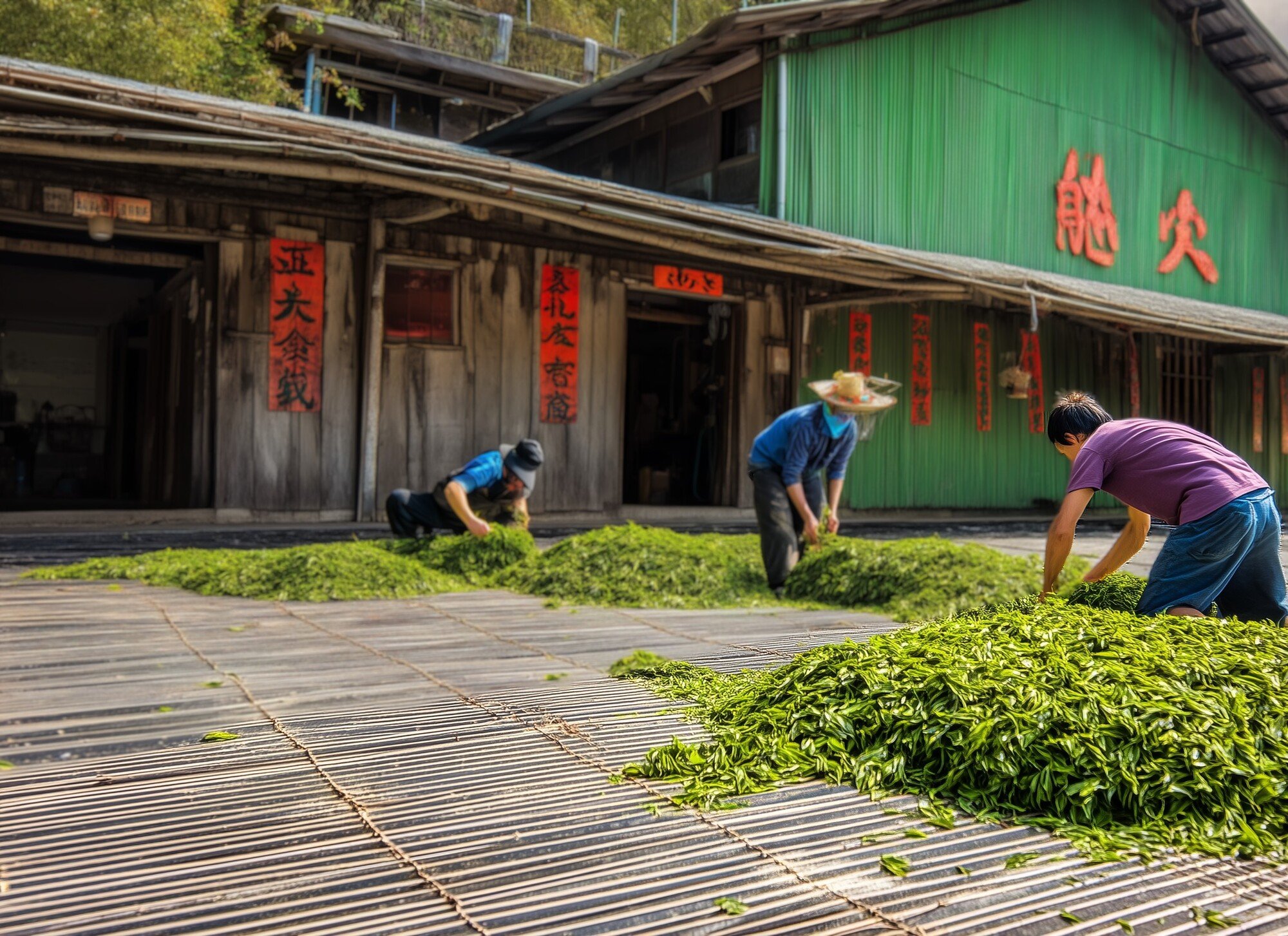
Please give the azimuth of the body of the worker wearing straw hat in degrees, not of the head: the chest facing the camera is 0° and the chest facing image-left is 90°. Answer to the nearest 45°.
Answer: approximately 315°

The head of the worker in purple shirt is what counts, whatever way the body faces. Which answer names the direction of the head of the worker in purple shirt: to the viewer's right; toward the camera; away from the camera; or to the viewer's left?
to the viewer's left

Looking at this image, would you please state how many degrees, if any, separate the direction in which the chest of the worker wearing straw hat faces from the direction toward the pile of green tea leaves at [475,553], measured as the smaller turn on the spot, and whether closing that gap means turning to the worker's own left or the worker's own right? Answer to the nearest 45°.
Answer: approximately 135° to the worker's own right

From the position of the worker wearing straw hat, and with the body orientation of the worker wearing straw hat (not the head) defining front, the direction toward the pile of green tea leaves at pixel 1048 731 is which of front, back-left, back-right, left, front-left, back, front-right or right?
front-right

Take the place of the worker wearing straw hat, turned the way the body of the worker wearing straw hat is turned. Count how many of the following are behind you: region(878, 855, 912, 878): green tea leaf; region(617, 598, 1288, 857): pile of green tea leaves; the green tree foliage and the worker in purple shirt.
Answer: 1

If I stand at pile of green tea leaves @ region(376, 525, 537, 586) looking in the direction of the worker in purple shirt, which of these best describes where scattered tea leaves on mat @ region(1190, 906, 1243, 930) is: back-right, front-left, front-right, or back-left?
front-right

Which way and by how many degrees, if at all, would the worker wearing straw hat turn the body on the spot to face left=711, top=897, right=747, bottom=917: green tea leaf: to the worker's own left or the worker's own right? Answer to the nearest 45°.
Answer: approximately 45° to the worker's own right

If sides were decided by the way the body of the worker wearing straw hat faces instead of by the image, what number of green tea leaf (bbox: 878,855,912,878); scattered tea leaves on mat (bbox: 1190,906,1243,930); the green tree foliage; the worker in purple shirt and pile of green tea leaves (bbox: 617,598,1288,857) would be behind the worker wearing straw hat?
1

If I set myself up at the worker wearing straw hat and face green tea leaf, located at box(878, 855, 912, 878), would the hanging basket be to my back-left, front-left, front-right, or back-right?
back-left

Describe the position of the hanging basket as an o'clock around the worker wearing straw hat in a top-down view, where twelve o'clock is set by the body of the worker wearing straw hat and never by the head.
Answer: The hanging basket is roughly at 8 o'clock from the worker wearing straw hat.

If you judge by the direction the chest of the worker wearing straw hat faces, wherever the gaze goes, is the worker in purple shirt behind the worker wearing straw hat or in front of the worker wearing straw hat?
in front
